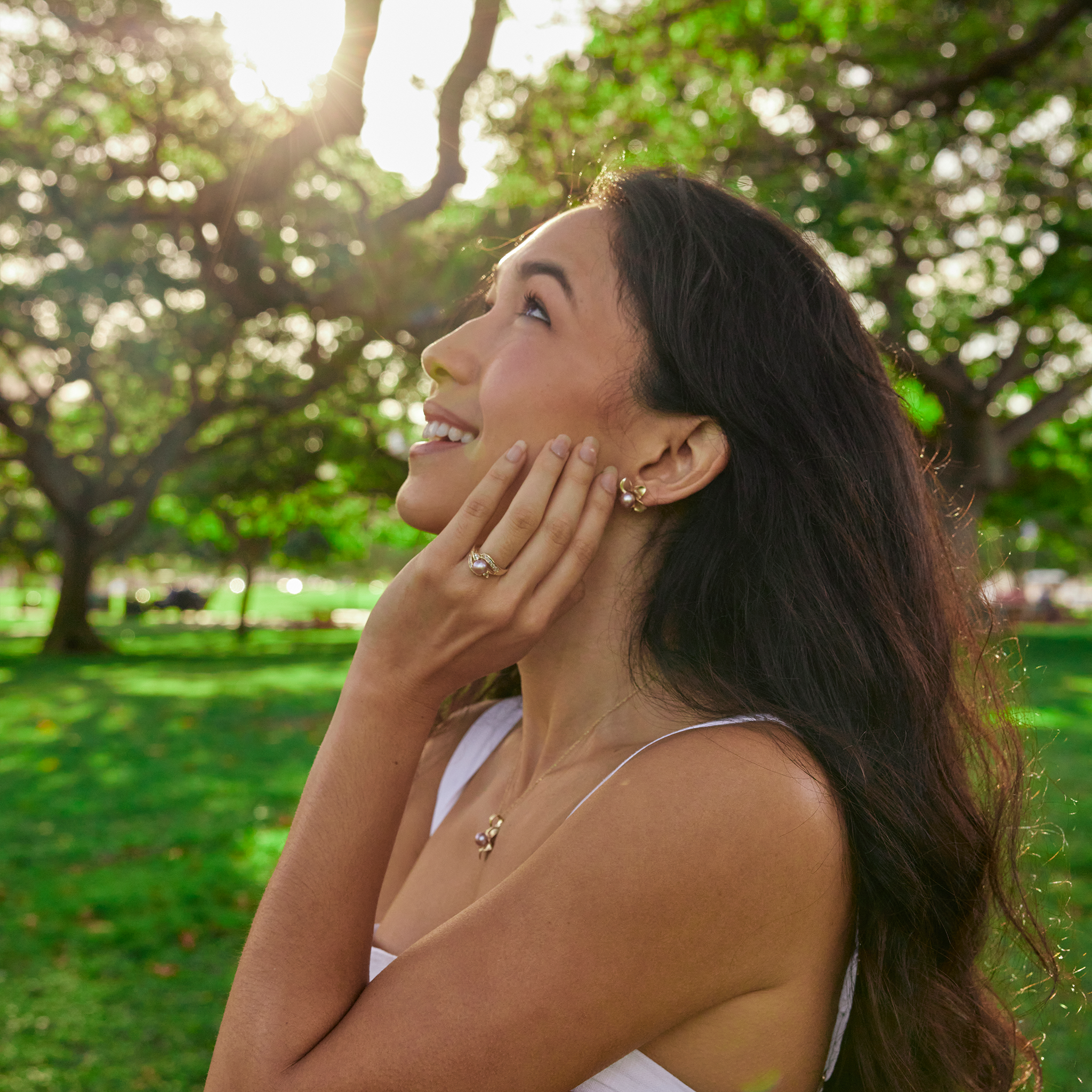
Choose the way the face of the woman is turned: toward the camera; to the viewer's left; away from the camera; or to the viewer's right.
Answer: to the viewer's left

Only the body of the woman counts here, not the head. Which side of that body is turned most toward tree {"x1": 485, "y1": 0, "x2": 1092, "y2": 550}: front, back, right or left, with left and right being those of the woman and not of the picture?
right

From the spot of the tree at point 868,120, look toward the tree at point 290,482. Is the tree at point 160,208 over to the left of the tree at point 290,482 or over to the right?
left

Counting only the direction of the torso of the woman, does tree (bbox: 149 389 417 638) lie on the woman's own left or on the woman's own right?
on the woman's own right

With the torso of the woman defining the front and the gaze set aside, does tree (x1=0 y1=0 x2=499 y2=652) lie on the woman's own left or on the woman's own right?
on the woman's own right

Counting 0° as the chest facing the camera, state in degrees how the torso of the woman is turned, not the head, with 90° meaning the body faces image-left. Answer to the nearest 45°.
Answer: approximately 90°
